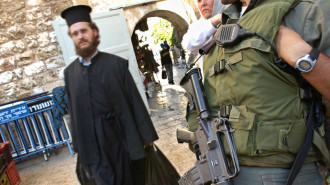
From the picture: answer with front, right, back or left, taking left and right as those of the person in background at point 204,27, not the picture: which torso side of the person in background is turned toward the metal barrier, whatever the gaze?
right

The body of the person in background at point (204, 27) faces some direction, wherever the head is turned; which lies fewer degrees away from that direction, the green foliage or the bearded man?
the bearded man

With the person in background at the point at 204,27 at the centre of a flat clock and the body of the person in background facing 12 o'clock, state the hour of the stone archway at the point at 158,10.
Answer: The stone archway is roughly at 4 o'clock from the person in background.

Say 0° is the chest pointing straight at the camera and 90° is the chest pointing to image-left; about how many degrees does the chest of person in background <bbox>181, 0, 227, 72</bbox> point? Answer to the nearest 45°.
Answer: approximately 45°

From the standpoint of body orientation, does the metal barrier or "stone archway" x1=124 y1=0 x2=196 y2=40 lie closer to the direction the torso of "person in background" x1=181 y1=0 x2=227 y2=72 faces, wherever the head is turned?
the metal barrier

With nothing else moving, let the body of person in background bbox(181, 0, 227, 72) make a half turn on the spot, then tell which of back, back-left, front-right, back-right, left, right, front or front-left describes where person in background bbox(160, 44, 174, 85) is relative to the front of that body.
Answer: front-left

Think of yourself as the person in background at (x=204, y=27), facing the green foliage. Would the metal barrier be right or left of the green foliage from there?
left

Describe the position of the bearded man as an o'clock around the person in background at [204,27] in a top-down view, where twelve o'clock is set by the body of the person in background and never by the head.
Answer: The bearded man is roughly at 2 o'clock from the person in background.

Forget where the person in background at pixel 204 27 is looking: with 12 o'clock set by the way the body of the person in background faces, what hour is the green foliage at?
The green foliage is roughly at 4 o'clock from the person in background.
